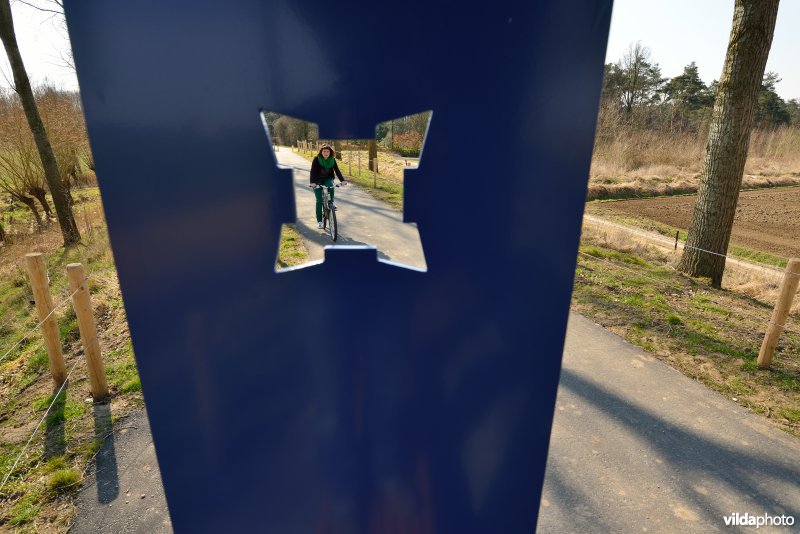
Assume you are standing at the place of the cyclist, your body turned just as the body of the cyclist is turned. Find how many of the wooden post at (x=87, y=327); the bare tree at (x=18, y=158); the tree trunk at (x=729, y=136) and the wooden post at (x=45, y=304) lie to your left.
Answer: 1

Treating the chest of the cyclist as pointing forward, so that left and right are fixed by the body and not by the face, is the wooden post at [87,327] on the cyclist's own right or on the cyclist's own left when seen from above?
on the cyclist's own right

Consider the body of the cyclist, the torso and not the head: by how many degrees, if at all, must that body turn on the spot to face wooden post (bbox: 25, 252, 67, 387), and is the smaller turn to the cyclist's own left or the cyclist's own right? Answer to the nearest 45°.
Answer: approximately 45° to the cyclist's own right

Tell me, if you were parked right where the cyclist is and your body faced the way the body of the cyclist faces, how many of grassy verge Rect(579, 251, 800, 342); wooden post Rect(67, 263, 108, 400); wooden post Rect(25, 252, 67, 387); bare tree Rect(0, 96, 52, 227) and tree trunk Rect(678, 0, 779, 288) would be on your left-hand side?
2

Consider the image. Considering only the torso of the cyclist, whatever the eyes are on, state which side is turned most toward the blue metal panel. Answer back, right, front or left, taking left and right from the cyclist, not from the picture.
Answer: front

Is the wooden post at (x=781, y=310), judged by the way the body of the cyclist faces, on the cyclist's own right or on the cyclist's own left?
on the cyclist's own left

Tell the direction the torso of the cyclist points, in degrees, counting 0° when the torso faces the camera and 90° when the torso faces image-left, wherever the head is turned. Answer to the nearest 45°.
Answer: approximately 0°

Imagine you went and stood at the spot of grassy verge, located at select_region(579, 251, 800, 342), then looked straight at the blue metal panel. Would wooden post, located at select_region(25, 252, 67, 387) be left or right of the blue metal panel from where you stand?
right

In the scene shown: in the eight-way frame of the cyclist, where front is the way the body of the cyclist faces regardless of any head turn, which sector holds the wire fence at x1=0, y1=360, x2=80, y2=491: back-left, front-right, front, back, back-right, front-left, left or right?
front-right

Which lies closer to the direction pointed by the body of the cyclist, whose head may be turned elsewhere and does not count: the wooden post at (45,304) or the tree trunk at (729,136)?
the wooden post
